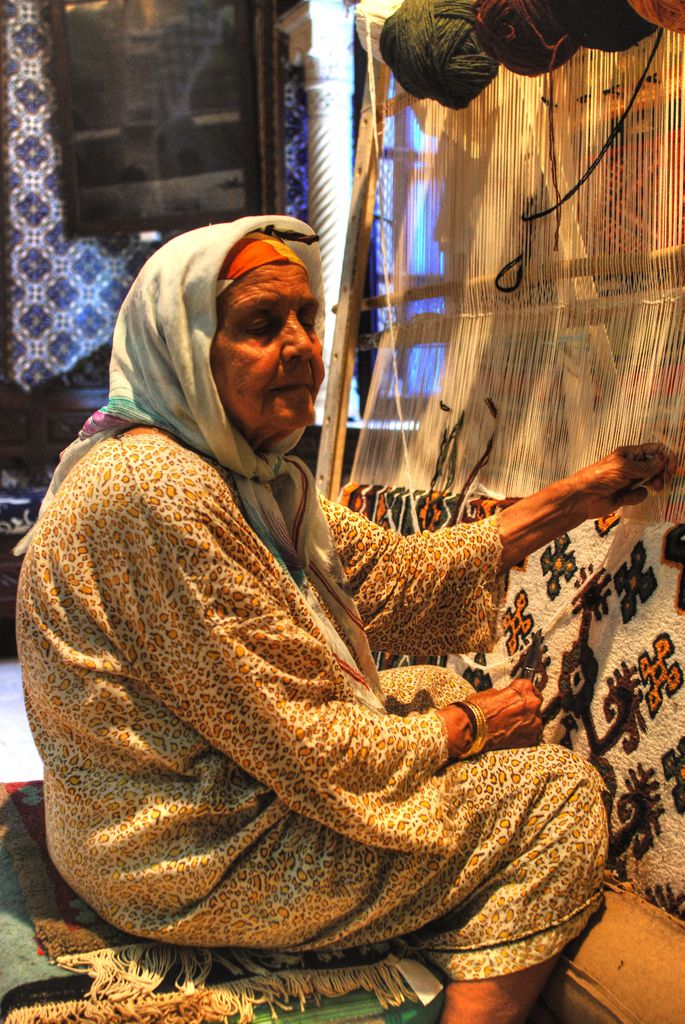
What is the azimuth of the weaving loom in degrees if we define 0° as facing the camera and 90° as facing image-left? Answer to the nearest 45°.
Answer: approximately 45°

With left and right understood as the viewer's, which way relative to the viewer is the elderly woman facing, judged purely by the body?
facing to the right of the viewer

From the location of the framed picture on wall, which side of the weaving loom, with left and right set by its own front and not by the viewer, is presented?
right

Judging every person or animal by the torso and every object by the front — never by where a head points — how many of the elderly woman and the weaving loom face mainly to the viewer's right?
1

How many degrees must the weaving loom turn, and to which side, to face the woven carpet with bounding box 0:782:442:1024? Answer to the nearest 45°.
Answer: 0° — it already faces it

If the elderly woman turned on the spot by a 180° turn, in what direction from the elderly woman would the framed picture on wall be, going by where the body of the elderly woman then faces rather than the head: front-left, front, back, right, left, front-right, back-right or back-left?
right

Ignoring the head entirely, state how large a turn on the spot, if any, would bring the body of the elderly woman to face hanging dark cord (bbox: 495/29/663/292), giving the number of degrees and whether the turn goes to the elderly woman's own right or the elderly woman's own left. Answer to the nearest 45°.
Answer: approximately 45° to the elderly woman's own left
